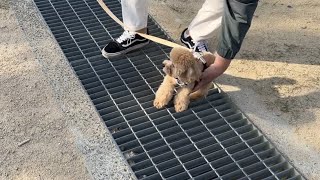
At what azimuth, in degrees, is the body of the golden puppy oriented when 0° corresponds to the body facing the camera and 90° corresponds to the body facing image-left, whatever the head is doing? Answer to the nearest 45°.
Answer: approximately 45°
